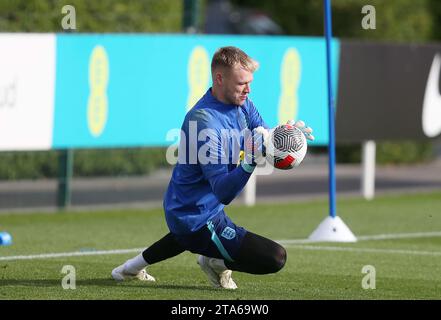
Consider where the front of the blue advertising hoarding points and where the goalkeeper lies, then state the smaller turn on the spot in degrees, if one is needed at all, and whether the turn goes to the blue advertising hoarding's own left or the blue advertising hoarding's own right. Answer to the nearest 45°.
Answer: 0° — it already faces them

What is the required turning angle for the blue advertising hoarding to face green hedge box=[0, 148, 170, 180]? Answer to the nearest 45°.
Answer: approximately 135° to its right

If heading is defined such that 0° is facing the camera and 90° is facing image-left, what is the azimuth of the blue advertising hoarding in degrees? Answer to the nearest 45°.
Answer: approximately 0°

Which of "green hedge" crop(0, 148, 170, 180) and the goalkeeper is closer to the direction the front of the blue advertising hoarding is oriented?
the goalkeeper
